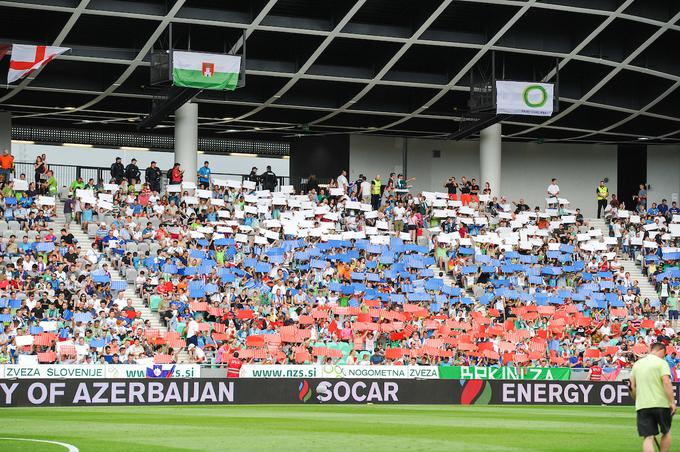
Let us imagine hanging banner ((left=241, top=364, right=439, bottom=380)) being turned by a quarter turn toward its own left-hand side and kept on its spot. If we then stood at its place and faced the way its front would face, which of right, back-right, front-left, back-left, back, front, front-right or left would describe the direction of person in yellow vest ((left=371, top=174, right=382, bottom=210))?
left

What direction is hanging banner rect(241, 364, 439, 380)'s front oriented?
toward the camera

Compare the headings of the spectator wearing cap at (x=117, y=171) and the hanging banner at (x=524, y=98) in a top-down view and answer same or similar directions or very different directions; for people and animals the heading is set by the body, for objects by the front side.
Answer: same or similar directions

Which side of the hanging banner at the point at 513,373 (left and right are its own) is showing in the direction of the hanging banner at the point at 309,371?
right

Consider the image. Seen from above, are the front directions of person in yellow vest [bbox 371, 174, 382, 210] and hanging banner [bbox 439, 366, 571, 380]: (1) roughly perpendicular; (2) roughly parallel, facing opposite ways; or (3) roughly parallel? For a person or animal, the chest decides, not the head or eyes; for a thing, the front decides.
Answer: roughly parallel

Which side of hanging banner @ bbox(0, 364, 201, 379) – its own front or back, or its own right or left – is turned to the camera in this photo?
front

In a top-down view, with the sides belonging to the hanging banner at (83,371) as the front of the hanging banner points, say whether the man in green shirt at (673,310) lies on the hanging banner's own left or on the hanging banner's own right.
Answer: on the hanging banner's own left

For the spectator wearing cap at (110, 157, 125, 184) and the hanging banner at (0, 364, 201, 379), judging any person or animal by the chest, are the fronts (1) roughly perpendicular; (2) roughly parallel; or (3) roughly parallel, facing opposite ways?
roughly parallel

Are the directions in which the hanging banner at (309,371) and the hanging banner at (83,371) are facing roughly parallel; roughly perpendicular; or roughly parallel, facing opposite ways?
roughly parallel

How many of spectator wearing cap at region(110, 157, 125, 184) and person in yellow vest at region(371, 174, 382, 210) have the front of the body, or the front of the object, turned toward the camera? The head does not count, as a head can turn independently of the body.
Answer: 2

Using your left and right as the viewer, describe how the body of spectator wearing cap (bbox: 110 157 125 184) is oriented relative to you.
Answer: facing the viewer
